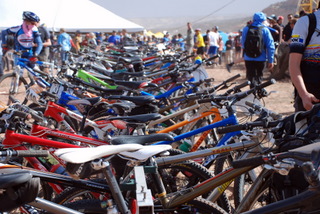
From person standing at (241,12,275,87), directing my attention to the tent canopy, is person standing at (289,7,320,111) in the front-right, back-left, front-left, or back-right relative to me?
back-left

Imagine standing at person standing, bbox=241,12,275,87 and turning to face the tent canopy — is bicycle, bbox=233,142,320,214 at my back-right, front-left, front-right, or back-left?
back-left

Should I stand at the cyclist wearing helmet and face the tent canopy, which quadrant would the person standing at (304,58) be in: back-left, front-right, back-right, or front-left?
back-right

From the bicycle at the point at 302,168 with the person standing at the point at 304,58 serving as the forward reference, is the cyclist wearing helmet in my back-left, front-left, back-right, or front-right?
front-left

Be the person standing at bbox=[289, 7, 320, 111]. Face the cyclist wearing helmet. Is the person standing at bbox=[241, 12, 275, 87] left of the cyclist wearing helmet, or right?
right
